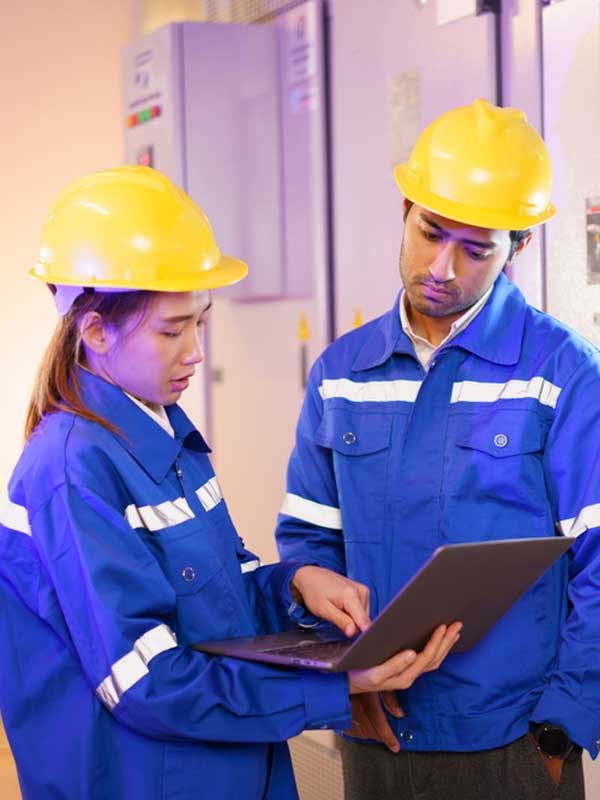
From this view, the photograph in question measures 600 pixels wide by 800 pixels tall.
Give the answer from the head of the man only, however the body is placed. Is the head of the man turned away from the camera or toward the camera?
toward the camera

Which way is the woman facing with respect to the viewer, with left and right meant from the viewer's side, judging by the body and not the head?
facing the viewer and to the right of the viewer
